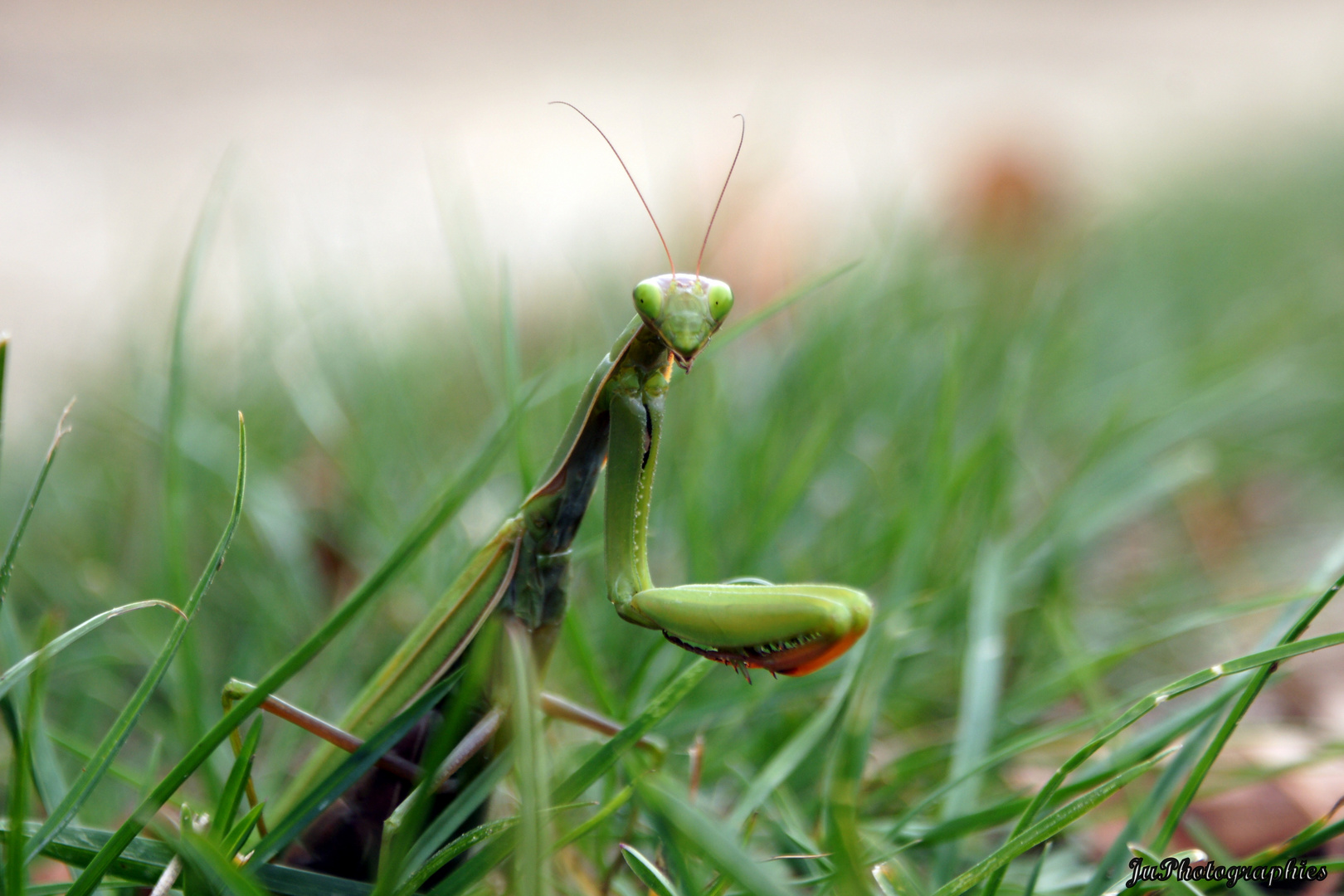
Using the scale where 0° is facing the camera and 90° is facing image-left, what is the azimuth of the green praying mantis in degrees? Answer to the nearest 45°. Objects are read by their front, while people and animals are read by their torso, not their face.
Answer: approximately 270°
